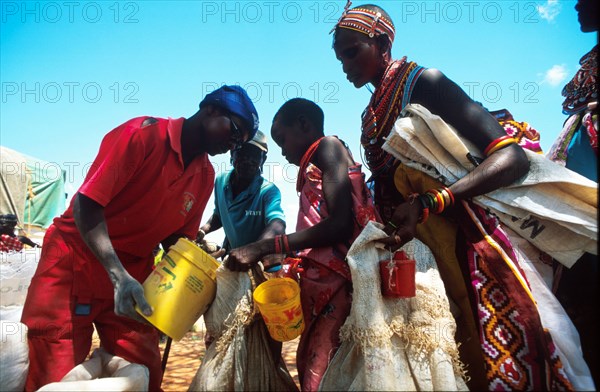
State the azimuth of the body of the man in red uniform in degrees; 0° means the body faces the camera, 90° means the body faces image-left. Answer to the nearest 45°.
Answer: approximately 315°

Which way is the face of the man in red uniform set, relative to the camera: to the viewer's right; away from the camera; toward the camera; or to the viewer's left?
to the viewer's right

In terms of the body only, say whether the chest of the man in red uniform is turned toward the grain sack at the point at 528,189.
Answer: yes

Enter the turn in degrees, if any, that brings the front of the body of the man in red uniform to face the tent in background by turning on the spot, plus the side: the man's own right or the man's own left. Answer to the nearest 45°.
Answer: approximately 135° to the man's own left

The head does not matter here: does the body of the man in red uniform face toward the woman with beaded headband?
yes

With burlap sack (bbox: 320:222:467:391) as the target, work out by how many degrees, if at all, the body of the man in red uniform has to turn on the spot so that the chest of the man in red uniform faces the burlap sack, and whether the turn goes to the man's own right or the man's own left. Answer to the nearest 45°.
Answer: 0° — they already face it
